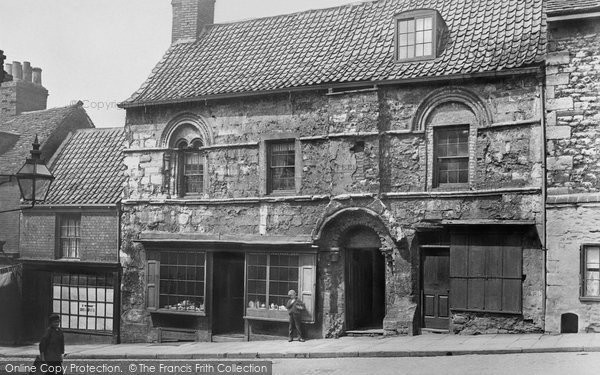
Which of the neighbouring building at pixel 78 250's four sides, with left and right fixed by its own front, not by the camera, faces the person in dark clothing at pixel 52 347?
front

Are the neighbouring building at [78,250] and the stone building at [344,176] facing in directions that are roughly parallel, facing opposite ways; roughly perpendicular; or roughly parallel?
roughly parallel

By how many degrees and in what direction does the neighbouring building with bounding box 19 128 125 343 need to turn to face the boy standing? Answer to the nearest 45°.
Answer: approximately 45° to its left

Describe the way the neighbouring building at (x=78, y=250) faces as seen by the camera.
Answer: facing the viewer

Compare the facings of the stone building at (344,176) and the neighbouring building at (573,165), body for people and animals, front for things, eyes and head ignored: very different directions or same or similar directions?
same or similar directions

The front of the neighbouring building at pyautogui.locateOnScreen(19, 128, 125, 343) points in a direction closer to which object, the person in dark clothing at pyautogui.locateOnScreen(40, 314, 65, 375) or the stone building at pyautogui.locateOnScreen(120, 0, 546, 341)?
the person in dark clothing

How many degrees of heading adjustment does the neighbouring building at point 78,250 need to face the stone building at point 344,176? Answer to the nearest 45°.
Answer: approximately 45° to its left

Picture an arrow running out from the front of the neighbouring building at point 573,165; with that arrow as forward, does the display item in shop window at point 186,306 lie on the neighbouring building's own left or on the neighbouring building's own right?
on the neighbouring building's own right

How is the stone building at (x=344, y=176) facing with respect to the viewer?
toward the camera

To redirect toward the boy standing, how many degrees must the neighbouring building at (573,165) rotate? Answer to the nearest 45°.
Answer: approximately 90° to its right

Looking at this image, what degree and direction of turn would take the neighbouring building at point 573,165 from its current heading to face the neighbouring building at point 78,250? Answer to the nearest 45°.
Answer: approximately 90° to its right

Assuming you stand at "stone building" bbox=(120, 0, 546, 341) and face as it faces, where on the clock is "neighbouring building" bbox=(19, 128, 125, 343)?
The neighbouring building is roughly at 4 o'clock from the stone building.

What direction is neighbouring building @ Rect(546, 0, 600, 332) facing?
toward the camera

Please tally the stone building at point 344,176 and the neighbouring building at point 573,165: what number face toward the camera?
2

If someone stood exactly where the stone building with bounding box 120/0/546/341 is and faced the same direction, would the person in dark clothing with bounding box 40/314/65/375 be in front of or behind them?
in front

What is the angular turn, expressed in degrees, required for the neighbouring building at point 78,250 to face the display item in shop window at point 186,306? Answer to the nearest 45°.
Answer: approximately 45° to its left
